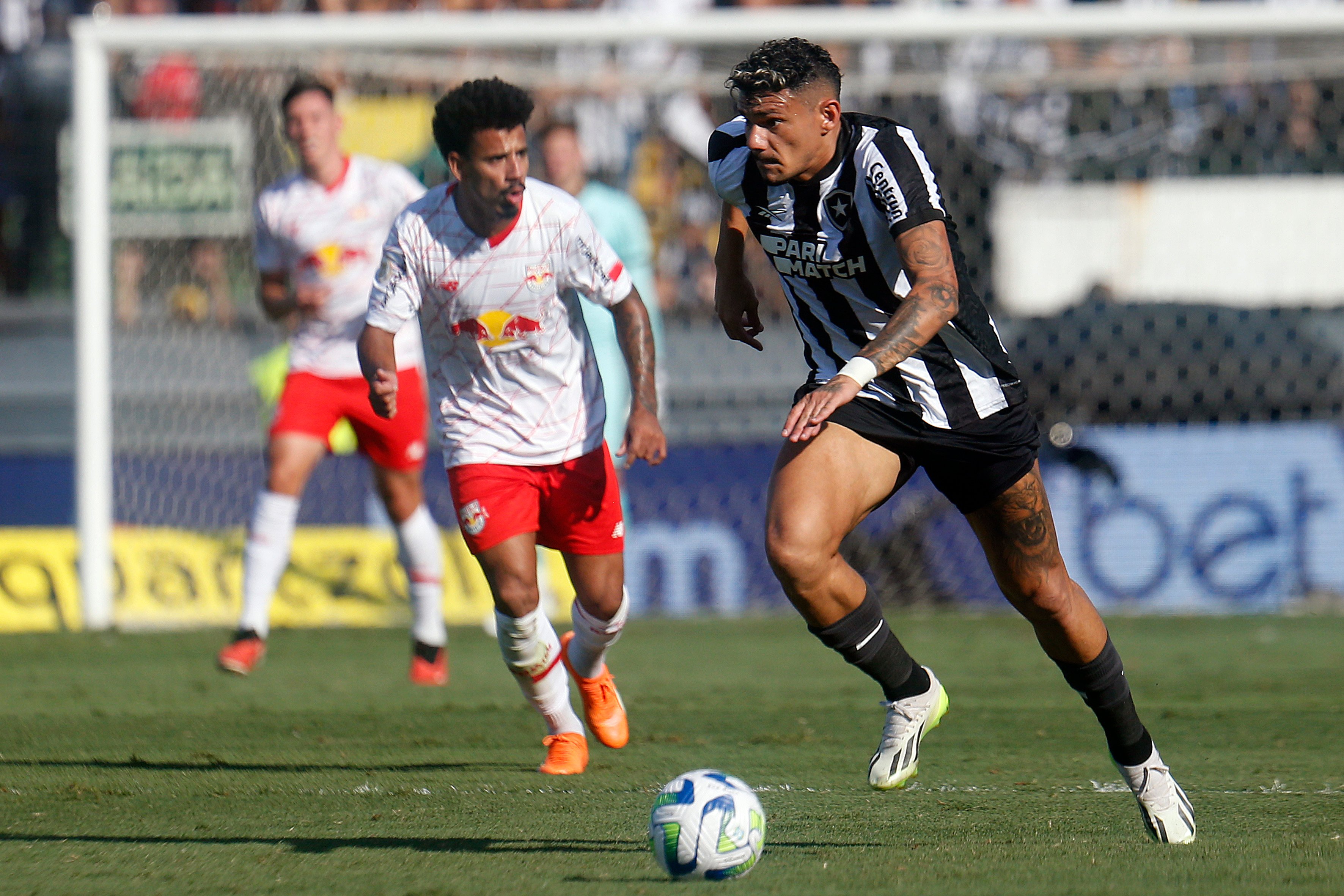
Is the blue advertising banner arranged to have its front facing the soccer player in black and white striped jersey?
yes

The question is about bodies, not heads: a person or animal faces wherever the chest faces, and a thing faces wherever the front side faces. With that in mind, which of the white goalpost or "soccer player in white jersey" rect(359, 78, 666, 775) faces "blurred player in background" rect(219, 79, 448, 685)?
the white goalpost

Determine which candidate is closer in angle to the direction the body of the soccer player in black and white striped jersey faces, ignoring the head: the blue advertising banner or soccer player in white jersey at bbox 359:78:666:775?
the soccer player in white jersey

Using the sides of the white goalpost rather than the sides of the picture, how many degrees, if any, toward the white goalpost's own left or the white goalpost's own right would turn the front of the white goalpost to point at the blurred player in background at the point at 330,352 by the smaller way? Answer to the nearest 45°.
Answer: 0° — it already faces them

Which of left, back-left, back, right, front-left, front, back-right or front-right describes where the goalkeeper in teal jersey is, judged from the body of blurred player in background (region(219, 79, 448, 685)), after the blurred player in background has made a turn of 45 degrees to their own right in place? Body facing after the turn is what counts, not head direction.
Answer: back

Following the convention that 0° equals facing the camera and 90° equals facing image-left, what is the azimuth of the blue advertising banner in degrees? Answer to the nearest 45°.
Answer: approximately 0°

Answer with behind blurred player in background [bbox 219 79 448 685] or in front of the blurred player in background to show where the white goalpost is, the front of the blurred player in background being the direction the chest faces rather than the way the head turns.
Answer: behind

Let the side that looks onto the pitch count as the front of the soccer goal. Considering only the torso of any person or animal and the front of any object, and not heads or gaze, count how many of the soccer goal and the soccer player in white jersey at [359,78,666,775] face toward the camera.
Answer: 2
